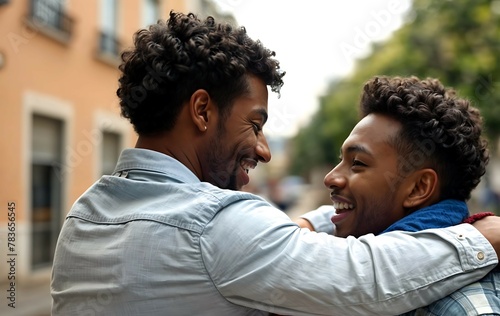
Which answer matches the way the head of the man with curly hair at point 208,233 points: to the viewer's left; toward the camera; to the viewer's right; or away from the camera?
to the viewer's right

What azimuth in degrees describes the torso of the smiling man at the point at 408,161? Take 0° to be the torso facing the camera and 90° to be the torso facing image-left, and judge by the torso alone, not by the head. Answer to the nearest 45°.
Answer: approximately 90°

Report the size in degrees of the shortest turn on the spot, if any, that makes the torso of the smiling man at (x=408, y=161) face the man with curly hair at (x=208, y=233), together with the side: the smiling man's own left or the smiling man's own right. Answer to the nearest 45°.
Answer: approximately 45° to the smiling man's own left

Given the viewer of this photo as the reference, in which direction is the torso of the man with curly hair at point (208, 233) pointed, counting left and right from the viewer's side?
facing away from the viewer and to the right of the viewer

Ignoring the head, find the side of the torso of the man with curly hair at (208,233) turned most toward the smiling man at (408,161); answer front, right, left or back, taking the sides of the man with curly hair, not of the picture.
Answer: front

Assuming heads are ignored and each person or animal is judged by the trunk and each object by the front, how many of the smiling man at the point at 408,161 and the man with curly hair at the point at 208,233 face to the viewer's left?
1
